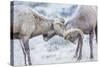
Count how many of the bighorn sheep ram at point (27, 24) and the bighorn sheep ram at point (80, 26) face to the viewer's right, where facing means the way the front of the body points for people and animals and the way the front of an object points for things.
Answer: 1

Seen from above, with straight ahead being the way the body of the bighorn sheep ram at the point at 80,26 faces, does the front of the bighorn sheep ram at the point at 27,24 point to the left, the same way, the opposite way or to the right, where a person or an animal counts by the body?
the opposite way

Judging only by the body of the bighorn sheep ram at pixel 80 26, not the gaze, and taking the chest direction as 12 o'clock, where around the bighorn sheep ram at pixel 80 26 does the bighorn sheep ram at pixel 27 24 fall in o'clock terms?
the bighorn sheep ram at pixel 27 24 is roughly at 11 o'clock from the bighorn sheep ram at pixel 80 26.

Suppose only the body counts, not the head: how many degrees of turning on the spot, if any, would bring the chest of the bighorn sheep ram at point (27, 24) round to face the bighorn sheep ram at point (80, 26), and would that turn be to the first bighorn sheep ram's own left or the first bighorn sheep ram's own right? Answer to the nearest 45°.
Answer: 0° — it already faces it

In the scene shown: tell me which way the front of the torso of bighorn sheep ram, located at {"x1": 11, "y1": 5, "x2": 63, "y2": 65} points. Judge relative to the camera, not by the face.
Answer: to the viewer's right
